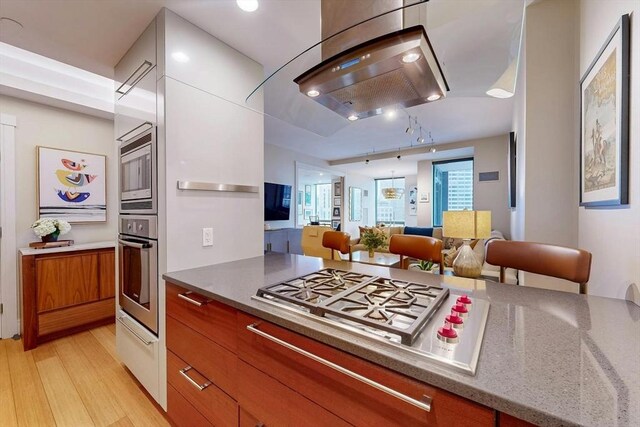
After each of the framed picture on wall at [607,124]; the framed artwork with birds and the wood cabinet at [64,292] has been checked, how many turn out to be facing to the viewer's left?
1

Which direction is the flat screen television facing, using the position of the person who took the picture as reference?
facing the viewer and to the right of the viewer

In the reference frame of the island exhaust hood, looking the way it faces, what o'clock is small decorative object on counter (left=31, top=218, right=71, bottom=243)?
The small decorative object on counter is roughly at 2 o'clock from the island exhaust hood.

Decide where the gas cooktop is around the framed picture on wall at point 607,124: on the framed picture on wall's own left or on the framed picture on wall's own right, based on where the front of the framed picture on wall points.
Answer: on the framed picture on wall's own left

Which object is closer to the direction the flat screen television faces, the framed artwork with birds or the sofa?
the sofa

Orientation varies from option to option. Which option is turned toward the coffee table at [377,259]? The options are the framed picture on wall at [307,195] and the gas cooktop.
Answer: the framed picture on wall

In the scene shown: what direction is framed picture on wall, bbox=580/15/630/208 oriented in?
to the viewer's left

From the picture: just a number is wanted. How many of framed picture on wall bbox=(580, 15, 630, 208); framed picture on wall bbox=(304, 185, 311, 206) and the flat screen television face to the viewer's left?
1

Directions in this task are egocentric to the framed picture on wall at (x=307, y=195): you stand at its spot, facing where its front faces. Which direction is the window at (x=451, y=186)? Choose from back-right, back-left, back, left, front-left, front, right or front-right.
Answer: front-left

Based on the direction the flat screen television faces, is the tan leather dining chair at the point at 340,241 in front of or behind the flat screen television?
in front

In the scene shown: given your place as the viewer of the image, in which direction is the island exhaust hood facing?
facing the viewer and to the left of the viewer
